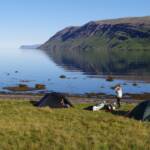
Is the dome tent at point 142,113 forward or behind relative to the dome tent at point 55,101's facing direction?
forward

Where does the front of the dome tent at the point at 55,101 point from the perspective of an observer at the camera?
facing the viewer and to the right of the viewer
